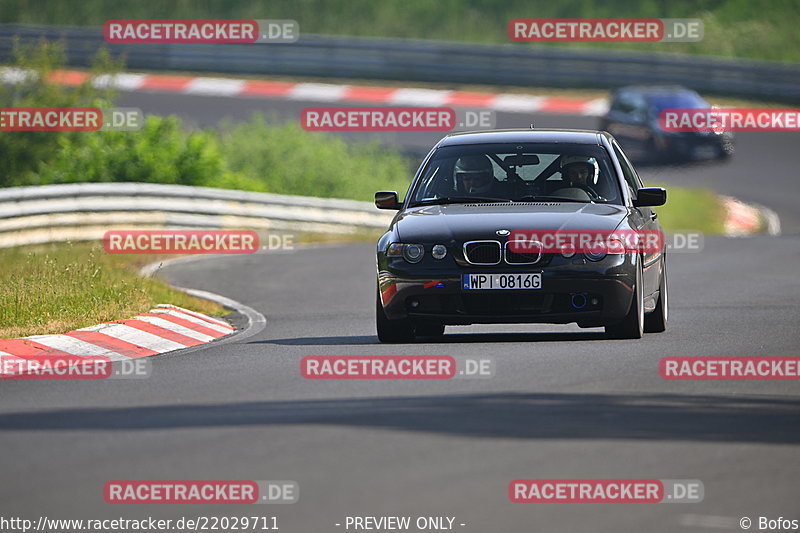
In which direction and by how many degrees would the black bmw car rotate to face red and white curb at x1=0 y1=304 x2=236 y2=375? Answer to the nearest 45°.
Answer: approximately 90° to its right

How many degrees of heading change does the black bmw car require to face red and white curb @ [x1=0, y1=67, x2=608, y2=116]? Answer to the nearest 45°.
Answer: approximately 180°

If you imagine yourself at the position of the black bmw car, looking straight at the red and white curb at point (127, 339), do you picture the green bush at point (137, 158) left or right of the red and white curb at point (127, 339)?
right

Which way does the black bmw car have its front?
toward the camera

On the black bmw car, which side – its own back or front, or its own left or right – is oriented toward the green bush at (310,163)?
back

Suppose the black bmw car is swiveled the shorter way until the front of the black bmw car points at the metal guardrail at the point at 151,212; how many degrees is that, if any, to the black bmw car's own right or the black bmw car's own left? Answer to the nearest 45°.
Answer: approximately 135° to the black bmw car's own right

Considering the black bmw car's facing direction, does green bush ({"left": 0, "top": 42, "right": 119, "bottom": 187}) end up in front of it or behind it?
behind

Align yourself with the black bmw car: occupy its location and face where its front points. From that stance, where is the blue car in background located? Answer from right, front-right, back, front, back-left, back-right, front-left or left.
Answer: back

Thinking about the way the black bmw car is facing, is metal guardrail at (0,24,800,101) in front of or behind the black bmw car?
behind

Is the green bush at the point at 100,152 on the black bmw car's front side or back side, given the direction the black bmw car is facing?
on the back side
